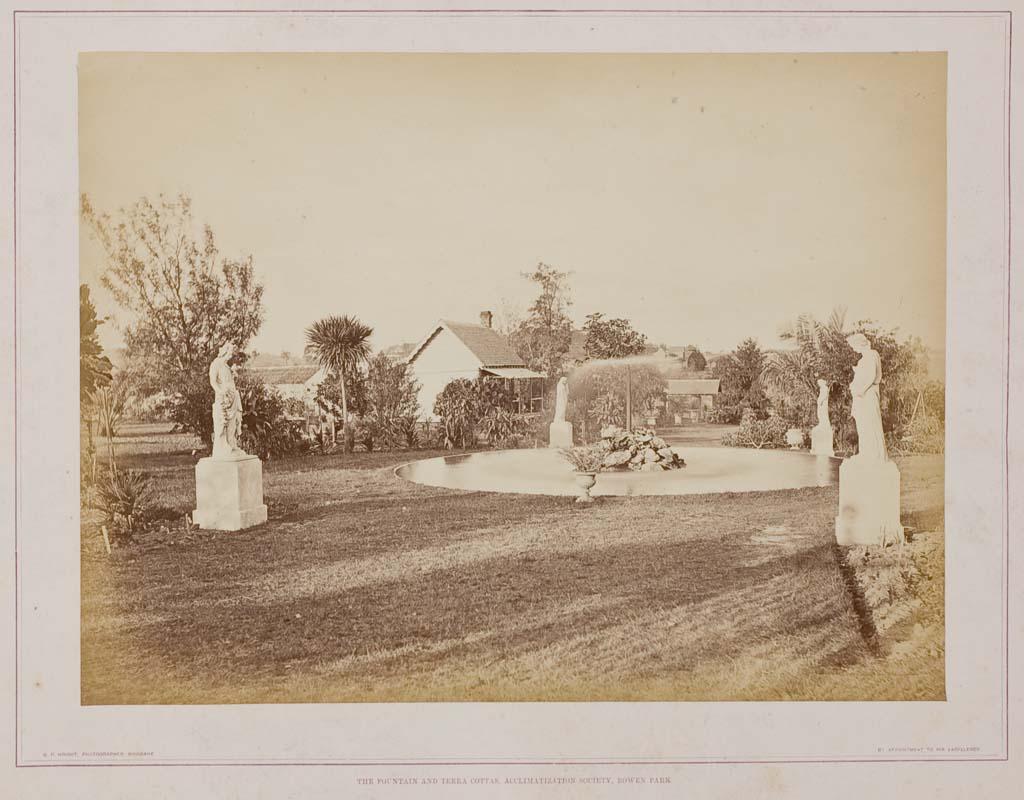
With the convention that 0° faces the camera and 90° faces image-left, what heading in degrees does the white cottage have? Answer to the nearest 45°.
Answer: approximately 315°
